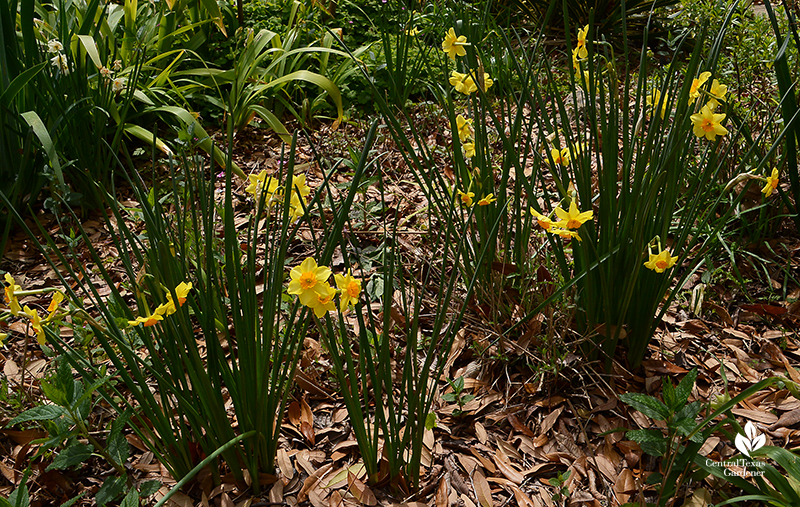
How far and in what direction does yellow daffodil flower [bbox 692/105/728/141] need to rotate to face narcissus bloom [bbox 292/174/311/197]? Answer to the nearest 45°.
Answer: approximately 45° to its right

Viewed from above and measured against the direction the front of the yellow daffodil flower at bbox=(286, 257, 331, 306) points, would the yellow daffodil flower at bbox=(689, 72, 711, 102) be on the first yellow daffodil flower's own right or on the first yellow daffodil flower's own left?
on the first yellow daffodil flower's own left

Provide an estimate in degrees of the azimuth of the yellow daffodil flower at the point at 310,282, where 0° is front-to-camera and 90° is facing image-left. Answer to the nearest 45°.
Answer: approximately 0°

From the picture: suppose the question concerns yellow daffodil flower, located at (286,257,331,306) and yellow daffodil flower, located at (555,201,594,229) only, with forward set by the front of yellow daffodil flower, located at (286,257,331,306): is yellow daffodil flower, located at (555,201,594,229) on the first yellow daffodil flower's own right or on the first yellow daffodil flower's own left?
on the first yellow daffodil flower's own left

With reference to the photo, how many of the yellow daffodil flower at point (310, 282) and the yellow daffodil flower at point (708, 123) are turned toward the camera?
2
